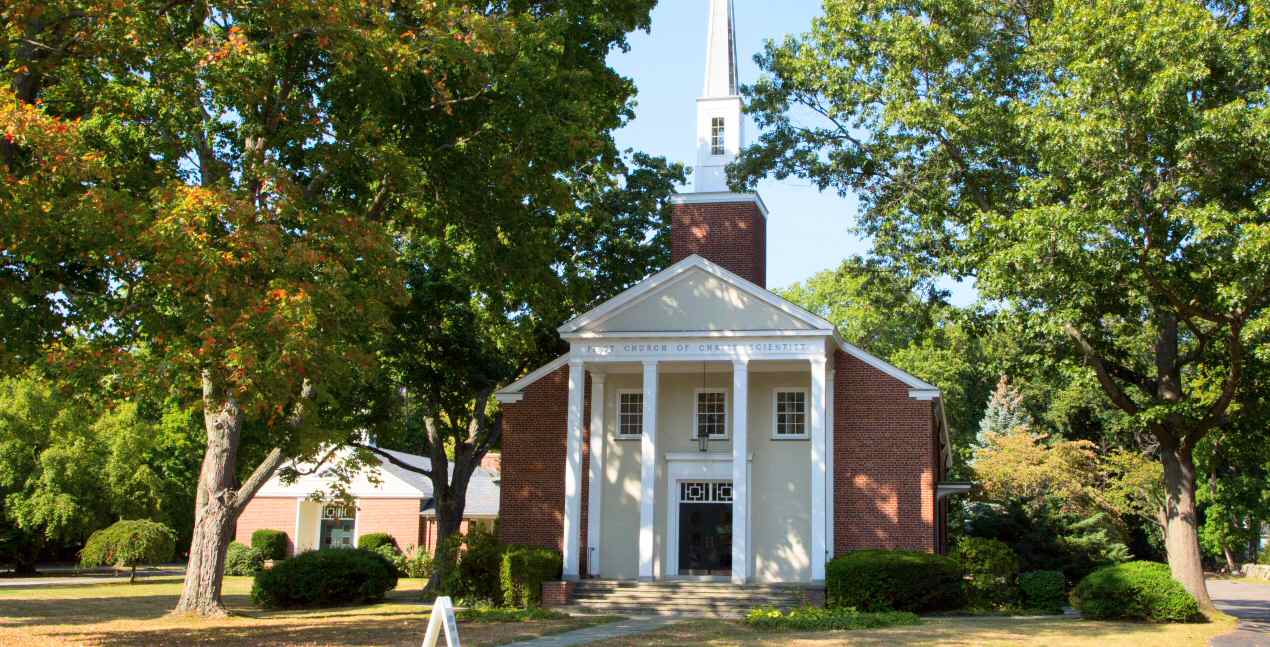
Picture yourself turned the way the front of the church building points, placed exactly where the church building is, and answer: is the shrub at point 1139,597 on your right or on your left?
on your left

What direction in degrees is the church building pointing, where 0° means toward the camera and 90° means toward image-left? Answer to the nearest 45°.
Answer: approximately 0°

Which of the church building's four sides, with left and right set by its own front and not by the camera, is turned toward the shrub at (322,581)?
right

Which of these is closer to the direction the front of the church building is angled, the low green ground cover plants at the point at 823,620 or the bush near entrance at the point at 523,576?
the low green ground cover plants

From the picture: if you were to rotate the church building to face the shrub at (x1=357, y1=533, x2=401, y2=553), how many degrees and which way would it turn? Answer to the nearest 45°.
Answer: approximately 135° to its right

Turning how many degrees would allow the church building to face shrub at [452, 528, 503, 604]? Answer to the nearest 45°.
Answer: approximately 90° to its right

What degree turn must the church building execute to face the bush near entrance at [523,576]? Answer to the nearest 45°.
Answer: approximately 45° to its right

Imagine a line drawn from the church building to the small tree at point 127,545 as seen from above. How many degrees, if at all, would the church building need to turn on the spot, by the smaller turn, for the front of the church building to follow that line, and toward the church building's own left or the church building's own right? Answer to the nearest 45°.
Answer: approximately 90° to the church building's own right

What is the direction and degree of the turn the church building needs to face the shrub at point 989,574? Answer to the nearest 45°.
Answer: approximately 90° to its left
